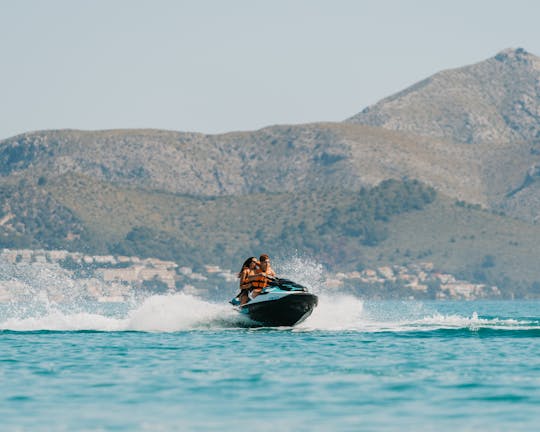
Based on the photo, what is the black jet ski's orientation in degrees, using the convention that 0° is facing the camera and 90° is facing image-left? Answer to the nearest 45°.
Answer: approximately 315°

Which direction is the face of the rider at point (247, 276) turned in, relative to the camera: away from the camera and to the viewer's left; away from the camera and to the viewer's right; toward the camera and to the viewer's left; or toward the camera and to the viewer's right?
toward the camera and to the viewer's right
